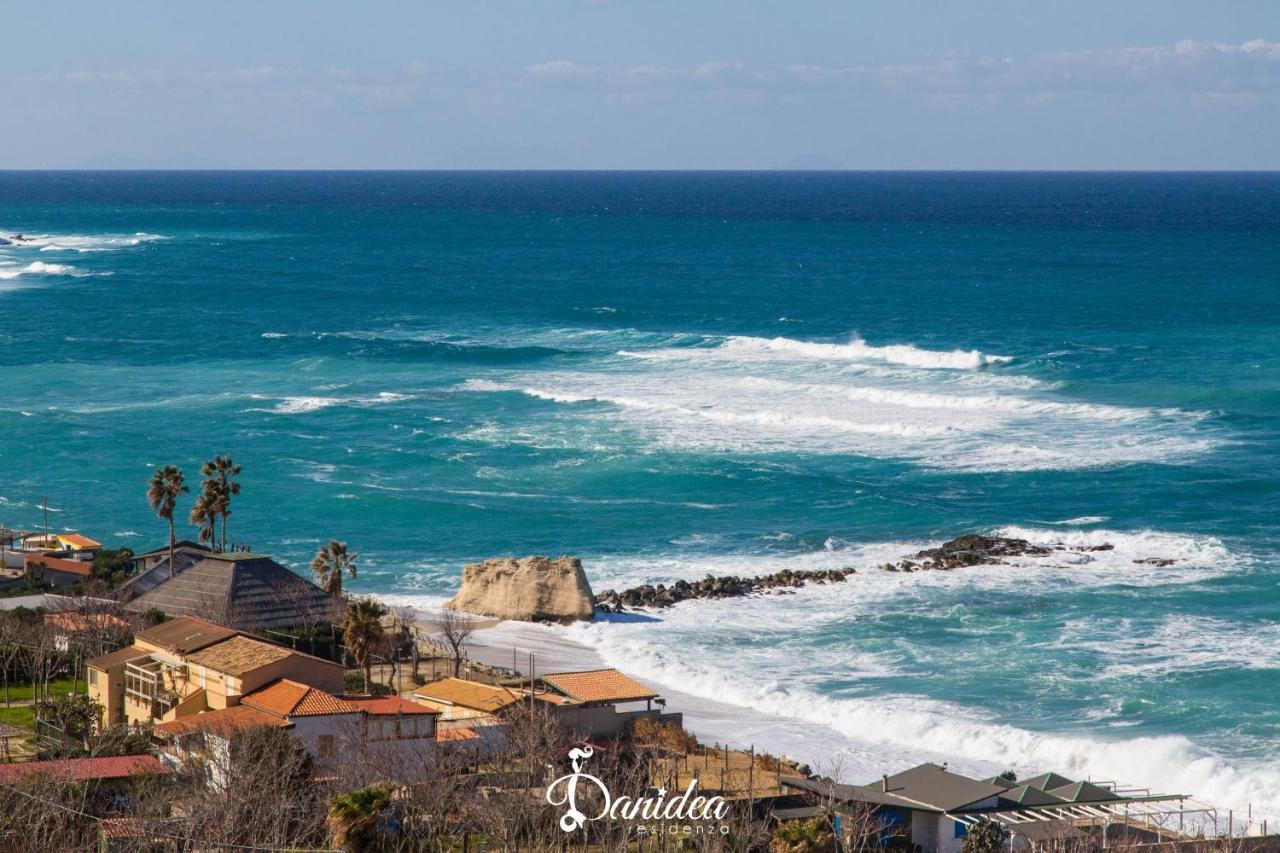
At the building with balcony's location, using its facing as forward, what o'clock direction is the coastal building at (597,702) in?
The coastal building is roughly at 8 o'clock from the building with balcony.

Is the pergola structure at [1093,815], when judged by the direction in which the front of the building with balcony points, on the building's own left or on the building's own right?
on the building's own left

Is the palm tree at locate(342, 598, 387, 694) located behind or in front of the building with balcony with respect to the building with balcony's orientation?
behind

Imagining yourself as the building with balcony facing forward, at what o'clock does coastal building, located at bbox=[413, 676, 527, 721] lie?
The coastal building is roughly at 8 o'clock from the building with balcony.

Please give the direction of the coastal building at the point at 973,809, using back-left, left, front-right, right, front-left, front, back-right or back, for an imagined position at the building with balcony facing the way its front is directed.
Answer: left

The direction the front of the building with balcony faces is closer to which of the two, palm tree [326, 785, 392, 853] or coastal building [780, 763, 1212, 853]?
the palm tree

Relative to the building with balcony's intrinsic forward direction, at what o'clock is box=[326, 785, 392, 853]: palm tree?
The palm tree is roughly at 10 o'clock from the building with balcony.

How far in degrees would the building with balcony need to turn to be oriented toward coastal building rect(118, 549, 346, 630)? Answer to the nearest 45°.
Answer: approximately 135° to its right

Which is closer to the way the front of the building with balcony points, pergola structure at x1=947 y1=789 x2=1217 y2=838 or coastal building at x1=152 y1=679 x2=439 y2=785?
the coastal building

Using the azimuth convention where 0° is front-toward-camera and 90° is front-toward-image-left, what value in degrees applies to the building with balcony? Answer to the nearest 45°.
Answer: approximately 45°

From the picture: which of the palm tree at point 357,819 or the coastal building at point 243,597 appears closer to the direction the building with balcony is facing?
the palm tree
